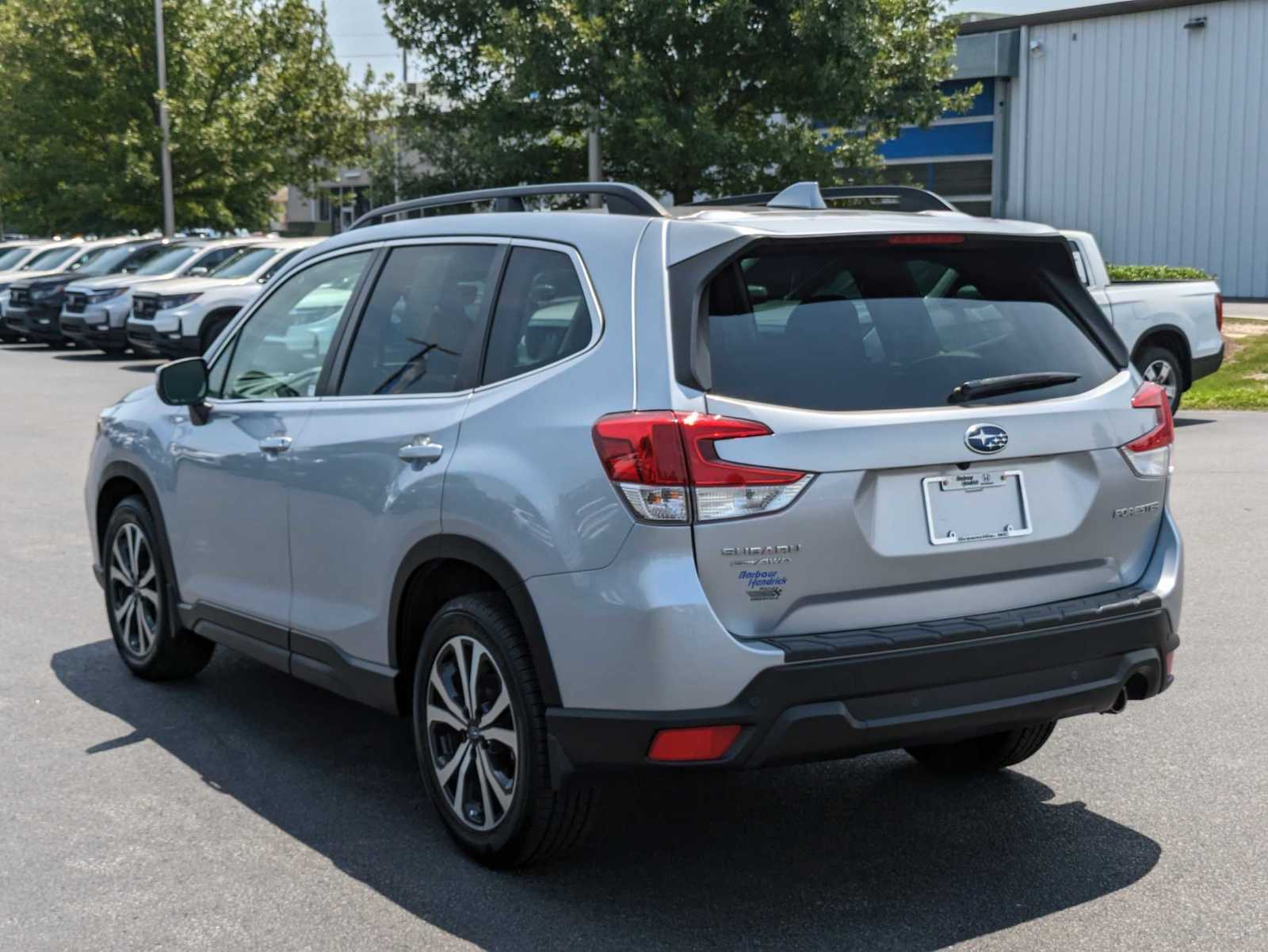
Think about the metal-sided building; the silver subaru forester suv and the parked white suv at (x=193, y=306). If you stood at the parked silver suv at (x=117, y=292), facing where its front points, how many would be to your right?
0

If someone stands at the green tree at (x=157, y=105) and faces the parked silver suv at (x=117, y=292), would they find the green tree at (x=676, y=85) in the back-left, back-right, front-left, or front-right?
front-left

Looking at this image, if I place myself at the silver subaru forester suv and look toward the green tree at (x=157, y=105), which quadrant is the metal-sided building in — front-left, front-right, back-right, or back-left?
front-right

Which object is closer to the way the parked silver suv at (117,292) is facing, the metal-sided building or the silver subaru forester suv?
the silver subaru forester suv

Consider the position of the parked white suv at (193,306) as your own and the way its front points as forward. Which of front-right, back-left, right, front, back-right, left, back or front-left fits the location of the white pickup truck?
left

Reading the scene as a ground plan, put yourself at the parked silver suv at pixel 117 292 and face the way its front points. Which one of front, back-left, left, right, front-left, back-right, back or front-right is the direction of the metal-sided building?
back-left

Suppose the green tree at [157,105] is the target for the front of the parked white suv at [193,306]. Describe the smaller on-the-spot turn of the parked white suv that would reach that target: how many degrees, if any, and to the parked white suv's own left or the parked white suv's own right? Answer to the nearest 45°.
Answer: approximately 135° to the parked white suv's own right

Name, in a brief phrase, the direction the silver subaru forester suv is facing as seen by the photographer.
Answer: facing away from the viewer and to the left of the viewer

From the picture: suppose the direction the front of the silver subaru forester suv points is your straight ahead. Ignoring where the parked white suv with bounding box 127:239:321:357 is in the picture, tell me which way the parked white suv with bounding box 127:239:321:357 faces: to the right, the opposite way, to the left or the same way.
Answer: to the left

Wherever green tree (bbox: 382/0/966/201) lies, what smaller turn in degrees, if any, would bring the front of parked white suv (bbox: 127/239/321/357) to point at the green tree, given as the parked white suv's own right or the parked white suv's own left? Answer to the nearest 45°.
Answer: approximately 135° to the parked white suv's own left

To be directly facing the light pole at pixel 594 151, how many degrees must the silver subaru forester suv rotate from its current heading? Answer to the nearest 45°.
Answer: approximately 45° to its right

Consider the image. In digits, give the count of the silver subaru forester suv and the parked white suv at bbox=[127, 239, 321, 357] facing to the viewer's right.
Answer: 0

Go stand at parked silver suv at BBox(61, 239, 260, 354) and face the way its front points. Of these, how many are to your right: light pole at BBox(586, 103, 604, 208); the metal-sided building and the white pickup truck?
0

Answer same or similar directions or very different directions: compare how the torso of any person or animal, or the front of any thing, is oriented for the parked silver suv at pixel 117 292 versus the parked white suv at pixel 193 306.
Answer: same or similar directions

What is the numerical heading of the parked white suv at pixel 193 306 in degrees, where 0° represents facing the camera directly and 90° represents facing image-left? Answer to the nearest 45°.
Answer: approximately 45°

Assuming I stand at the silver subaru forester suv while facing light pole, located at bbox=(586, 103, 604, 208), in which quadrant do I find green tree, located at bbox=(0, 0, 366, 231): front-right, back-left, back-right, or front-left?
front-left

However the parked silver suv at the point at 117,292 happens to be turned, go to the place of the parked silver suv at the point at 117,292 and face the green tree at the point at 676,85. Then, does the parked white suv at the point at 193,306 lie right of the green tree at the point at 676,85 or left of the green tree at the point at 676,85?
right

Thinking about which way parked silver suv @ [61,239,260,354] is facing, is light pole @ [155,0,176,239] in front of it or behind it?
behind

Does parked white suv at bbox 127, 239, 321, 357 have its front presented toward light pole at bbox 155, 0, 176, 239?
no

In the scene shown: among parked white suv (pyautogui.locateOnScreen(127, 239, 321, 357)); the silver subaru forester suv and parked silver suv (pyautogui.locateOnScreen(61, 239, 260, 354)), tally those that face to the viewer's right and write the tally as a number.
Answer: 0

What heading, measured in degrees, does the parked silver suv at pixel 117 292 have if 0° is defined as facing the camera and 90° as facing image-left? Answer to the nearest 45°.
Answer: approximately 45°
